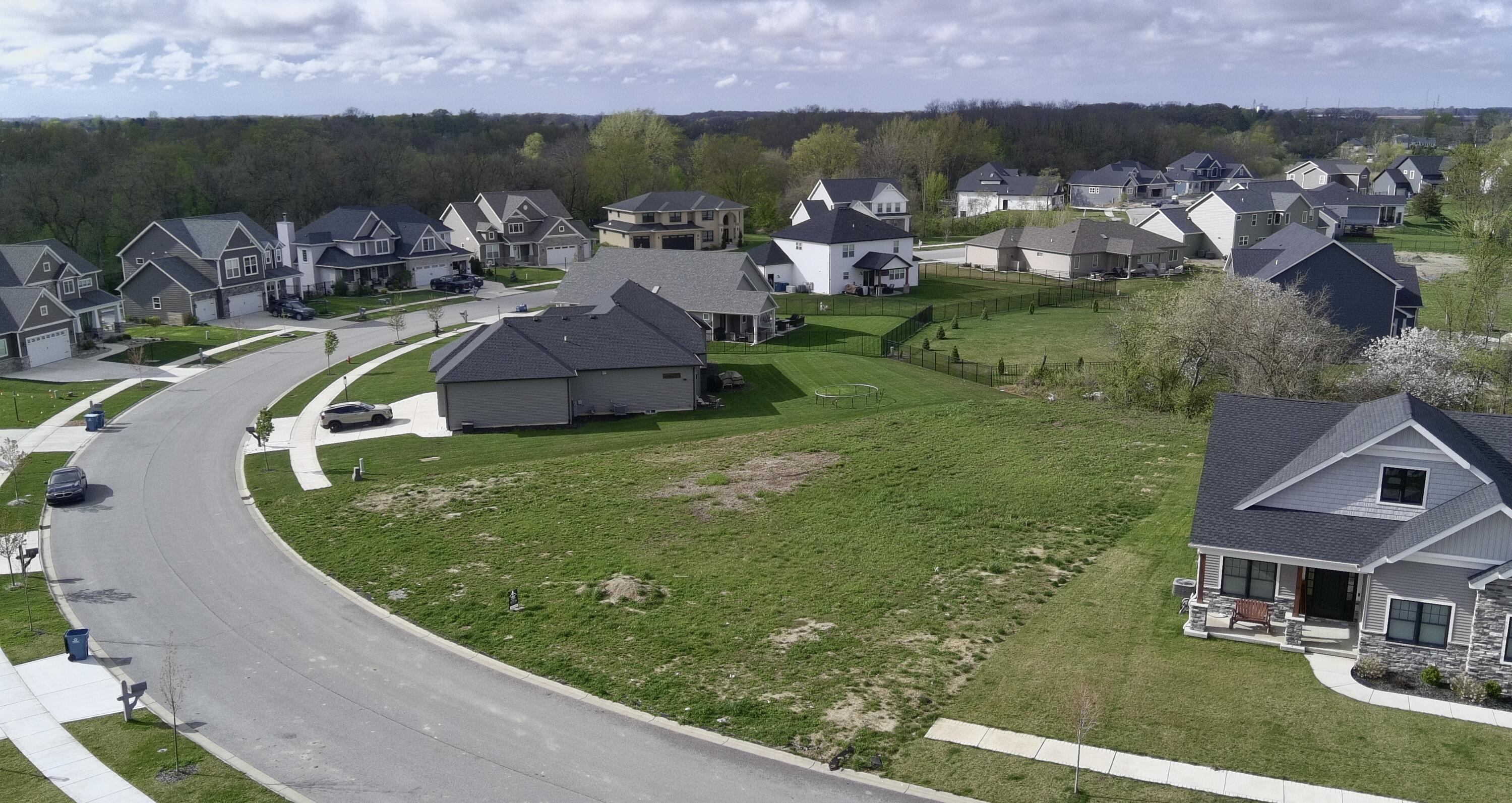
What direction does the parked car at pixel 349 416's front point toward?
to the viewer's right

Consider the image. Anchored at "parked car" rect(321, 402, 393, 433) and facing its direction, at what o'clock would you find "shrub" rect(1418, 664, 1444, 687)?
The shrub is roughly at 2 o'clock from the parked car.

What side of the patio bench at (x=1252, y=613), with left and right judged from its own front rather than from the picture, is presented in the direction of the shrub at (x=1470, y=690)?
left

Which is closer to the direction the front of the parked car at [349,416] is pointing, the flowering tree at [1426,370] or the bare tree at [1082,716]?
the flowering tree

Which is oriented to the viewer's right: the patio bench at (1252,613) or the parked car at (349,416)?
the parked car

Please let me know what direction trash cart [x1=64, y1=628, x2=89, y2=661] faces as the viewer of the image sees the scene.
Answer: facing to the right of the viewer

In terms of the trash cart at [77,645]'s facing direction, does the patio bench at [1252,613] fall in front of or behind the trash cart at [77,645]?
in front

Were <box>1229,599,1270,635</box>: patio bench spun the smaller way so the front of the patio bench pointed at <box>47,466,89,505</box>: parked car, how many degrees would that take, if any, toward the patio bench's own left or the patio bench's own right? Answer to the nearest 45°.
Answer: approximately 45° to the patio bench's own right

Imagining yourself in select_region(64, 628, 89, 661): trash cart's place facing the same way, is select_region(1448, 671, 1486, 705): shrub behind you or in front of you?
in front

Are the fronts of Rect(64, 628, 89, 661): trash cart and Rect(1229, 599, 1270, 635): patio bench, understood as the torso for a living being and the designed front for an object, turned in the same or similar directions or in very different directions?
very different directions

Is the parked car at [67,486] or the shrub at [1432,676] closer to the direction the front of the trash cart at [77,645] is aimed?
the shrub

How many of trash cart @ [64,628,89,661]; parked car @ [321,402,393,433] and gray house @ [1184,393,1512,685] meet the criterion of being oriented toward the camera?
1

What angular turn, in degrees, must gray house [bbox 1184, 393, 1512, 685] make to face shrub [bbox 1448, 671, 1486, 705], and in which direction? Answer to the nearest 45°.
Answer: approximately 45° to its left

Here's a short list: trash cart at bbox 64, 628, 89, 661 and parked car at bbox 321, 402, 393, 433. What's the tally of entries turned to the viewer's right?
2

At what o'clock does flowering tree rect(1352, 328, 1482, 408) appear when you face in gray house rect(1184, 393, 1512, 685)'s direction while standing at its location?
The flowering tree is roughly at 6 o'clock from the gray house.
